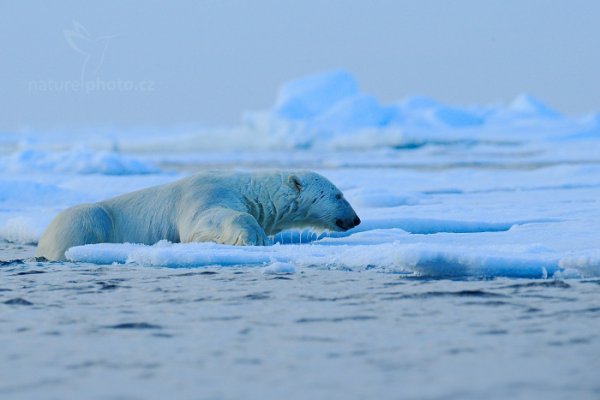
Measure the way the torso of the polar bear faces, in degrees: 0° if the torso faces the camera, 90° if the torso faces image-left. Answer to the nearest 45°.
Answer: approximately 270°
